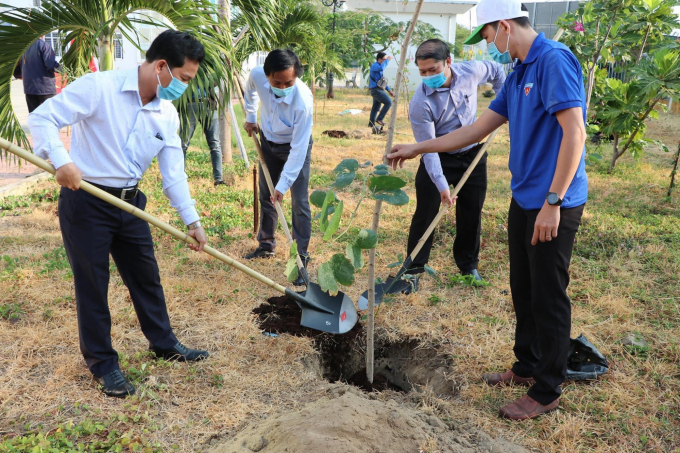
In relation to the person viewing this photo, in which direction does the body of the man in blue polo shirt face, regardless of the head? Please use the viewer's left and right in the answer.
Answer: facing to the left of the viewer

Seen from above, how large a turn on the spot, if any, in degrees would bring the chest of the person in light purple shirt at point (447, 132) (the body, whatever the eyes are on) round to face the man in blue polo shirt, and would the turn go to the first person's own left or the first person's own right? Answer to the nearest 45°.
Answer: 0° — they already face them

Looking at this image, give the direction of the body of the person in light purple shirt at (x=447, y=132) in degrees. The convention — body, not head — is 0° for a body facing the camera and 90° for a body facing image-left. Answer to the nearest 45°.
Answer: approximately 0°

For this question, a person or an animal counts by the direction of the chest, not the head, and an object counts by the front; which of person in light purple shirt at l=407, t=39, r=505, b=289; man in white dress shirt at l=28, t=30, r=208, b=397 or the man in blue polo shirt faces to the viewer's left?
the man in blue polo shirt

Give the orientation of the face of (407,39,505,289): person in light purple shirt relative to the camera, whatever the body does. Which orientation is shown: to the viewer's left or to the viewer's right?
to the viewer's left

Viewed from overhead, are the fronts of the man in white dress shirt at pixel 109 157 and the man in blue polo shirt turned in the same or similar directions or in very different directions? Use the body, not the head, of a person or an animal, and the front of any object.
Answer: very different directions

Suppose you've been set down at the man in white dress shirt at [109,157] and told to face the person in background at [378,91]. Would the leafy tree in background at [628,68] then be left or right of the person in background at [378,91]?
right

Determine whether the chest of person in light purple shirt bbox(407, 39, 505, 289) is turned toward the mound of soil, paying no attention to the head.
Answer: yes

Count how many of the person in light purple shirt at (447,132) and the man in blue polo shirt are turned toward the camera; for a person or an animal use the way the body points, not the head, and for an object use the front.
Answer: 1

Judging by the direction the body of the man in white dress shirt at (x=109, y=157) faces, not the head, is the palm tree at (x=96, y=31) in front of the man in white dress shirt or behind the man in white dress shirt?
behind

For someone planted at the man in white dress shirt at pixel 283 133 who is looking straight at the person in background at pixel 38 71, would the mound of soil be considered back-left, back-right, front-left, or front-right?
back-left

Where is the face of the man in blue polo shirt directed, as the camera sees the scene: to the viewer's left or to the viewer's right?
to the viewer's left

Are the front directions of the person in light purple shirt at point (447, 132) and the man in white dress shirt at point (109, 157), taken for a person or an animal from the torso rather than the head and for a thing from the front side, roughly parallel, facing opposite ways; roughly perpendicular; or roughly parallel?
roughly perpendicular

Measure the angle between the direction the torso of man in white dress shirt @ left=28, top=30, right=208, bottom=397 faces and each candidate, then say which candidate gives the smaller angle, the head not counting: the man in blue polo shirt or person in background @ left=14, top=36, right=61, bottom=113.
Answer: the man in blue polo shirt
